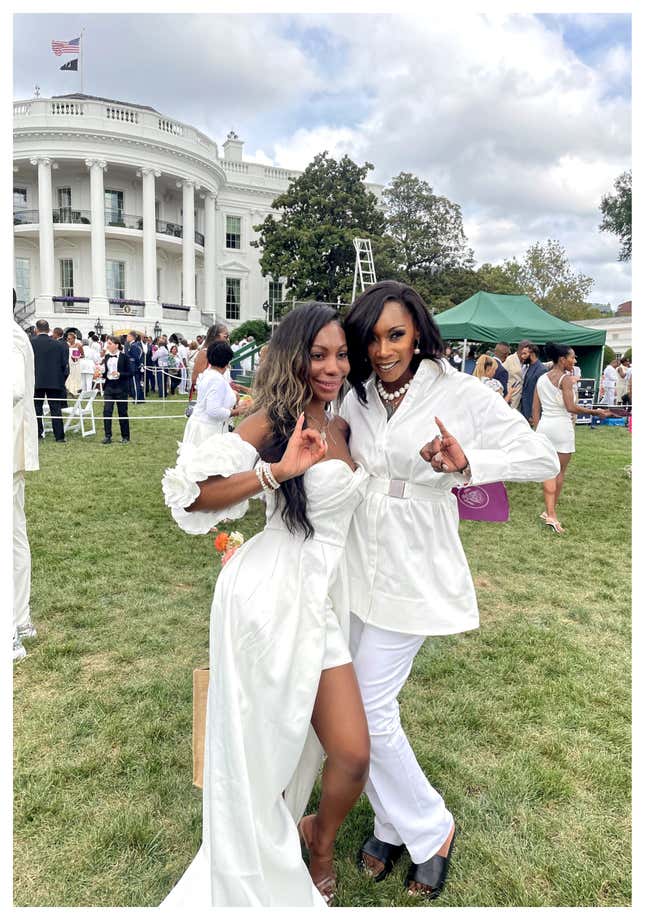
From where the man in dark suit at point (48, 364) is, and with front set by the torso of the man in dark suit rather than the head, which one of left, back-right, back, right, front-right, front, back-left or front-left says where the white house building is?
front

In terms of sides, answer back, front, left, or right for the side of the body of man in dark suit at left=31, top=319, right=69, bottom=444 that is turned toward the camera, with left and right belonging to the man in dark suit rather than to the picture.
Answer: back

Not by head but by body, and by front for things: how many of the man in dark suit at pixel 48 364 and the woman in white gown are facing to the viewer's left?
0
